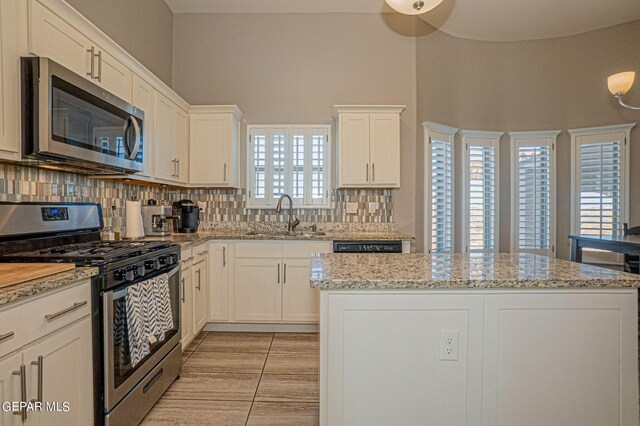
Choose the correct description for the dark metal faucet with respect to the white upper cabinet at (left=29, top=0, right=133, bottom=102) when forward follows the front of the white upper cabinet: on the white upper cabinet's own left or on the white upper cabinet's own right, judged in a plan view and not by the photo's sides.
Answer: on the white upper cabinet's own left

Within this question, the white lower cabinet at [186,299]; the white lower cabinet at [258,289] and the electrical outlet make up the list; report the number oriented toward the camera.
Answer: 2

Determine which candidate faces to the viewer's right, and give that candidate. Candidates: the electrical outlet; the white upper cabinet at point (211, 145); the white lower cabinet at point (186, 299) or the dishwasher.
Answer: the white lower cabinet

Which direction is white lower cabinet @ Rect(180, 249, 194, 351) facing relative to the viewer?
to the viewer's right

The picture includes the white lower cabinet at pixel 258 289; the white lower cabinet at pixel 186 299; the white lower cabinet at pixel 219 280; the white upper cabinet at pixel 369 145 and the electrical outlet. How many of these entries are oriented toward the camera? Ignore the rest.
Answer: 4

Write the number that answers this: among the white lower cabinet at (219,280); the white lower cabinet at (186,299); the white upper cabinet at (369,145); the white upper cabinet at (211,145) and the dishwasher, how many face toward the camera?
4

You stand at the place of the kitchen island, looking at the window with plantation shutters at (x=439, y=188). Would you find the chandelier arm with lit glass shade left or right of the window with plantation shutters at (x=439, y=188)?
right

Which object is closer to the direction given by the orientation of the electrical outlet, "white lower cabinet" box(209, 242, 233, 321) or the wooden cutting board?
the wooden cutting board

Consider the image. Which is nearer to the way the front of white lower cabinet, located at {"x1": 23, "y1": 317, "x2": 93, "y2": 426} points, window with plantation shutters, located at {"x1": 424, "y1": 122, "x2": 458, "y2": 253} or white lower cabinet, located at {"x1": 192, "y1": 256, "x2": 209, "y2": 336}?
the window with plantation shutters

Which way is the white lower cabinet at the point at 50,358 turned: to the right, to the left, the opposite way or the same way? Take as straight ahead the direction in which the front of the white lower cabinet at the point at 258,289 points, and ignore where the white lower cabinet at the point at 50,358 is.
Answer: to the left

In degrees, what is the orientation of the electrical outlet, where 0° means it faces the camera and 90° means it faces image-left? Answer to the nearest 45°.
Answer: approximately 0°
